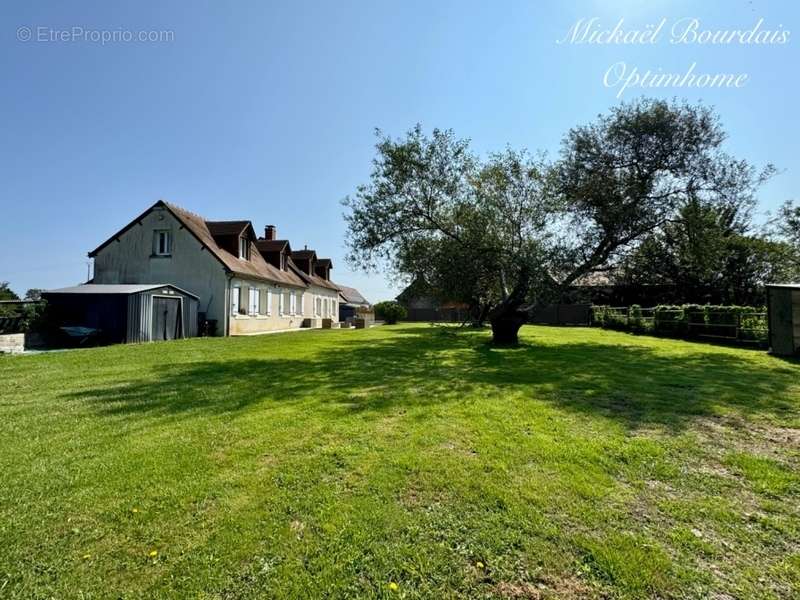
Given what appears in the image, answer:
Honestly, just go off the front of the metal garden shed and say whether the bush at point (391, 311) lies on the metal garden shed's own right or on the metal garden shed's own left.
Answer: on the metal garden shed's own left

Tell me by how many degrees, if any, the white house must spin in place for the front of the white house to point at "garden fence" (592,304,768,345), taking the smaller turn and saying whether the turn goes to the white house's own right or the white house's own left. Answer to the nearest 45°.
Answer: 0° — it already faces it

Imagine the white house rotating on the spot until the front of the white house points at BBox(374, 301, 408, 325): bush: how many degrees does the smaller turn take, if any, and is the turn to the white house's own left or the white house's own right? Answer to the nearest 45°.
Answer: approximately 90° to the white house's own left

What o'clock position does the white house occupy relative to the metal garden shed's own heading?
The white house is roughly at 9 o'clock from the metal garden shed.

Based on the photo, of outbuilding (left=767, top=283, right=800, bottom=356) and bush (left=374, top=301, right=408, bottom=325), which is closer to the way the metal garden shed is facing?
the outbuilding

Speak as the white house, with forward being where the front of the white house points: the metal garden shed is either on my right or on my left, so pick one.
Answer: on my right

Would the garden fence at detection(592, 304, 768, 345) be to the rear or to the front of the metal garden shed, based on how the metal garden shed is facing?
to the front

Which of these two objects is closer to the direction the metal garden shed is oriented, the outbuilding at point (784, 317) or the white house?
the outbuilding

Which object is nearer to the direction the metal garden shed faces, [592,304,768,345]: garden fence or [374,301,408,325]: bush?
the garden fence

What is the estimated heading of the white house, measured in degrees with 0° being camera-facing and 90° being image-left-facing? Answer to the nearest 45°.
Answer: approximately 315°

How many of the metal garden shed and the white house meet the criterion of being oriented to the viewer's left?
0

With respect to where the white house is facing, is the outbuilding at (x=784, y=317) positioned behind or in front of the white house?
in front

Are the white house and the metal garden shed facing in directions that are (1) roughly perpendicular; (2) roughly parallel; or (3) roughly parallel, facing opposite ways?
roughly parallel
